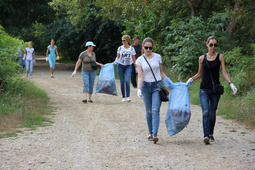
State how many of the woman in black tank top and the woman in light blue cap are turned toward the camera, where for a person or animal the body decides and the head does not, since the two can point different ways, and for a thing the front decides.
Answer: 2

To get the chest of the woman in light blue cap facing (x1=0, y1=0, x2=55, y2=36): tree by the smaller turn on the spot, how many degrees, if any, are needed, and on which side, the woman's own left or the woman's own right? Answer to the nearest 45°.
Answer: approximately 180°

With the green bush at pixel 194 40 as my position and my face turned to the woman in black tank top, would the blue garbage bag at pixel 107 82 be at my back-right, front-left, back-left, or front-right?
front-right

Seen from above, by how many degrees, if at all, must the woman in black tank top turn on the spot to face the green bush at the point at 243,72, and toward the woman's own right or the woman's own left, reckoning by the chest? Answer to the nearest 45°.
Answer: approximately 180°

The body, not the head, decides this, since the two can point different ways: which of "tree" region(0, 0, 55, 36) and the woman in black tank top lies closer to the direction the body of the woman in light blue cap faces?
the woman in black tank top

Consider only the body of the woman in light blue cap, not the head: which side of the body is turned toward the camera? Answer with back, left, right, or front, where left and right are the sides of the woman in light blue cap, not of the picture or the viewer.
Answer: front

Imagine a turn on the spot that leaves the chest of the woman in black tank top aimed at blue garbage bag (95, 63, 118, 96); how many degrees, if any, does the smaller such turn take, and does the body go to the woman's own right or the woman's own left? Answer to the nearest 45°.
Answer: approximately 135° to the woman's own right

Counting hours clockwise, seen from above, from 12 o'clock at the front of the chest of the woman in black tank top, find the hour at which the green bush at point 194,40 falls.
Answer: The green bush is roughly at 6 o'clock from the woman in black tank top.

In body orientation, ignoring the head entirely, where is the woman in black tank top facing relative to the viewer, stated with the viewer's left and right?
facing the viewer

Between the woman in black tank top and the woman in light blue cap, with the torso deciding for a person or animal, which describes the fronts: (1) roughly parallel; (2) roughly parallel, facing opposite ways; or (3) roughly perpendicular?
roughly parallel

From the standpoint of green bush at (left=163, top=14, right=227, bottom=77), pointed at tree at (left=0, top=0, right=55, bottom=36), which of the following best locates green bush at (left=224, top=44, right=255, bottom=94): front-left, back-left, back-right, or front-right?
back-left

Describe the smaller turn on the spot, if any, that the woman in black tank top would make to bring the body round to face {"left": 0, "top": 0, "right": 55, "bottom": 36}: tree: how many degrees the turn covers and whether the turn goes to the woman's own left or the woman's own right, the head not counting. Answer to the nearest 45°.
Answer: approximately 135° to the woman's own right
